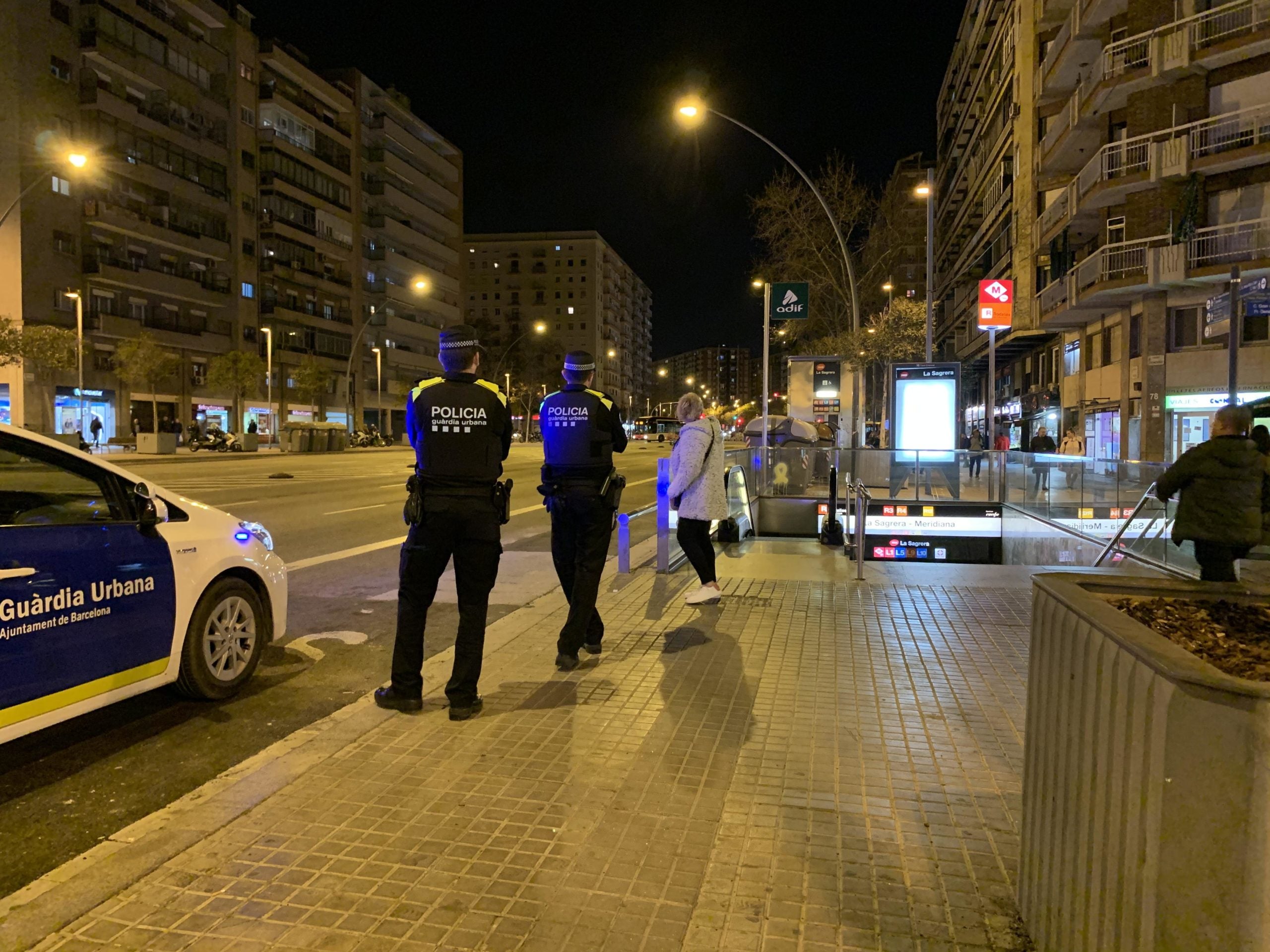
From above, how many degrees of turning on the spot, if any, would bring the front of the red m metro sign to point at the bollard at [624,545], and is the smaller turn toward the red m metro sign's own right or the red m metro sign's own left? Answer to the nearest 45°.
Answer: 0° — it already faces it

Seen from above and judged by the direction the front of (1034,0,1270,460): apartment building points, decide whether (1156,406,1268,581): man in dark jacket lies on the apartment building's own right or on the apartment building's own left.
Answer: on the apartment building's own left

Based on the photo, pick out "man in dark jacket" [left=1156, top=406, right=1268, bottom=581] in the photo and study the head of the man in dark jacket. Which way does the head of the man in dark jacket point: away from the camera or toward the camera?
away from the camera

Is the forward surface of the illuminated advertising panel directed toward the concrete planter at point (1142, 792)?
yes

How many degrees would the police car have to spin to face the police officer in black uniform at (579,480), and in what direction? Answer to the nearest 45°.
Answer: approximately 45° to its right

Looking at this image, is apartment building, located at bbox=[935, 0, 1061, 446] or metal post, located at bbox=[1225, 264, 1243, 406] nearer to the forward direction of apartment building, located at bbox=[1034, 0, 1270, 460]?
the metal post

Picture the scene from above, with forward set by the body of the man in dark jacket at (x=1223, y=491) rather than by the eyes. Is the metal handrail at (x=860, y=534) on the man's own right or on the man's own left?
on the man's own left

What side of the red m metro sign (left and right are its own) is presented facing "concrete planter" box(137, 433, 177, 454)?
right

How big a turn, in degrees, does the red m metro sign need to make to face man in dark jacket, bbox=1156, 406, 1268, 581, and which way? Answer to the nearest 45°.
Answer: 0° — it already faces them

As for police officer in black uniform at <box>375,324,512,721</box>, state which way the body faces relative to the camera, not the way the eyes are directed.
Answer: away from the camera
